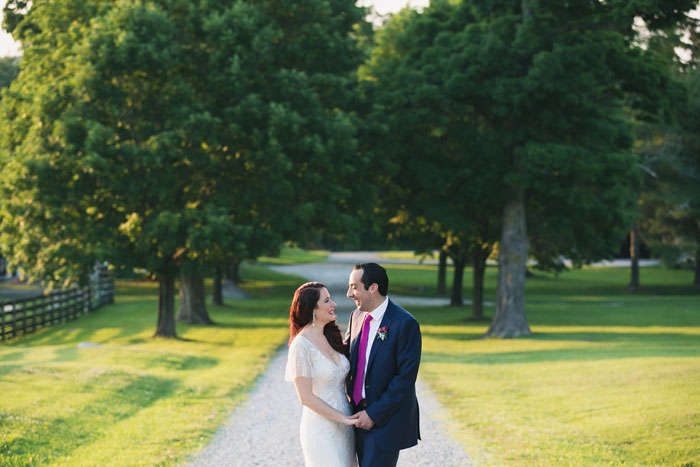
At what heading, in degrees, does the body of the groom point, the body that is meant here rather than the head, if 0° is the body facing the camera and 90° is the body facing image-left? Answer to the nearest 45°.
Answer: approximately 45°

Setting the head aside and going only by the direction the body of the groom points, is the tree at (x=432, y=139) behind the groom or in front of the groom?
behind

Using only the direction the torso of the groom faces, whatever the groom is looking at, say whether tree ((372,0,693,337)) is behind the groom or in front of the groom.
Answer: behind

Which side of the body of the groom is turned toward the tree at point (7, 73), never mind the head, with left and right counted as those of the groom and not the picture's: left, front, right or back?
right

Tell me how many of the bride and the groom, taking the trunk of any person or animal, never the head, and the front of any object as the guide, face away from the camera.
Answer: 0

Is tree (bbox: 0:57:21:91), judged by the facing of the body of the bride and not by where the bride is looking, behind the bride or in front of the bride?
behind

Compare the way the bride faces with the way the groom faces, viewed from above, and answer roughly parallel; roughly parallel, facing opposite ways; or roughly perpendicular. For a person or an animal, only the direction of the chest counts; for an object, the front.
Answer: roughly perpendicular

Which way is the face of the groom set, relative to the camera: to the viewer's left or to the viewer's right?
to the viewer's left
